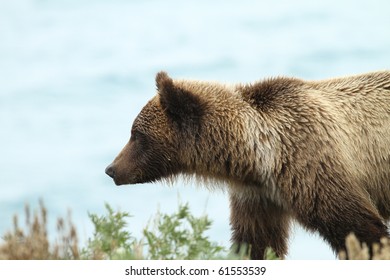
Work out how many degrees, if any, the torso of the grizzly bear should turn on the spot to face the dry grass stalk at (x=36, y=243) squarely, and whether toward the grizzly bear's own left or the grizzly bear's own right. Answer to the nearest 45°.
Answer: approximately 45° to the grizzly bear's own left

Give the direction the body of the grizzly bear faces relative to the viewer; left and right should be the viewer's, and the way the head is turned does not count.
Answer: facing to the left of the viewer
